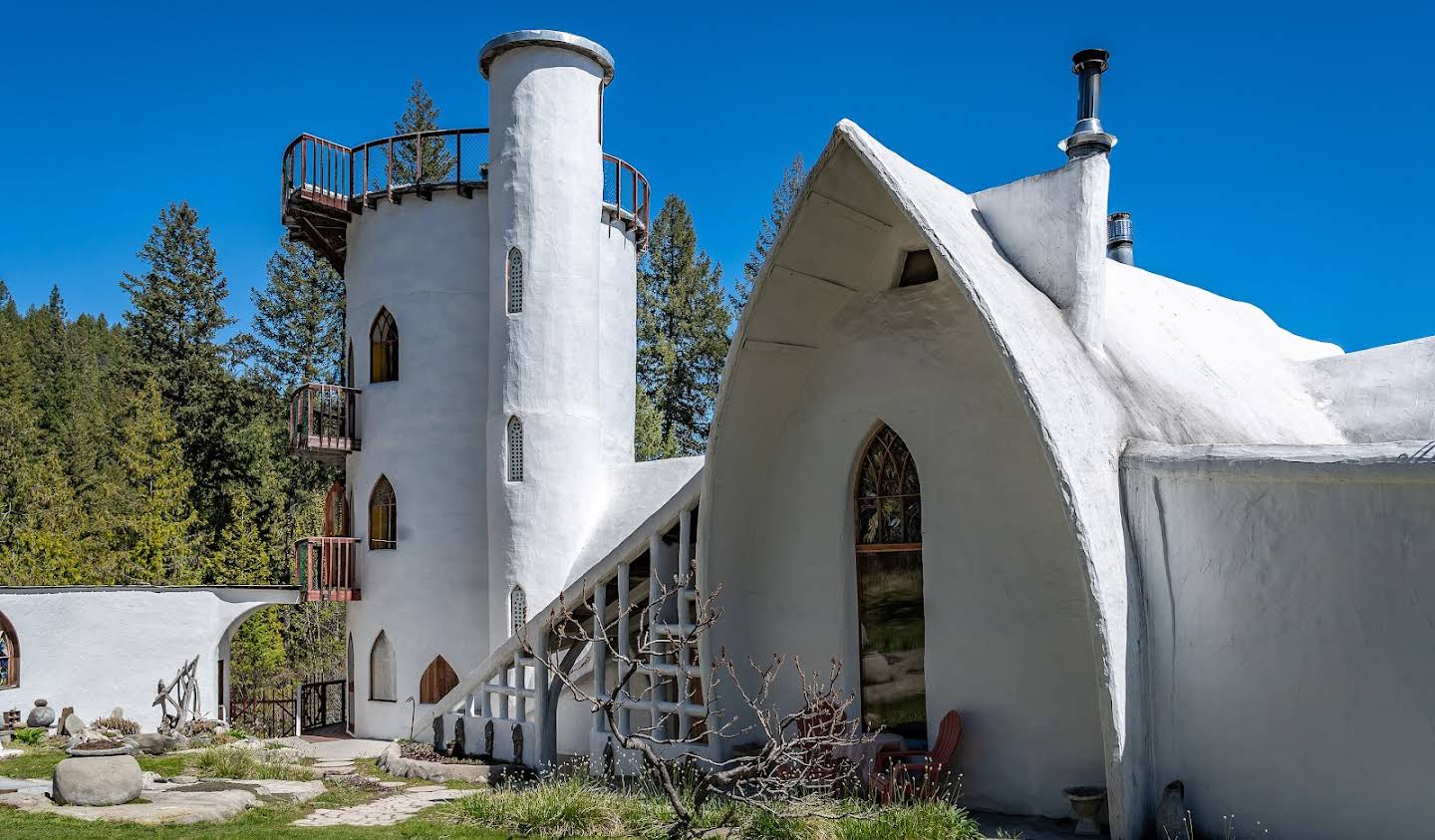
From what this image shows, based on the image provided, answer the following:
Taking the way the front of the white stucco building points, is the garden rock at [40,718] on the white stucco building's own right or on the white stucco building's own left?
on the white stucco building's own right

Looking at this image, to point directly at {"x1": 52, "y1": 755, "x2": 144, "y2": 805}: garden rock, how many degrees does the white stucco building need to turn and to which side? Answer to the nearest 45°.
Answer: approximately 45° to its right

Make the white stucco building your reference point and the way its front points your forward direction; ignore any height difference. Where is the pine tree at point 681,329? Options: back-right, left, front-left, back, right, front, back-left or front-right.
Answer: back-right

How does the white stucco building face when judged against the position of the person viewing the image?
facing the viewer and to the left of the viewer

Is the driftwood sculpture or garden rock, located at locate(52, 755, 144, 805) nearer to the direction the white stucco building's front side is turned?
the garden rock

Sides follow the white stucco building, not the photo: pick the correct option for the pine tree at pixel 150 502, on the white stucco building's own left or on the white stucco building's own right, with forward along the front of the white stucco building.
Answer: on the white stucco building's own right

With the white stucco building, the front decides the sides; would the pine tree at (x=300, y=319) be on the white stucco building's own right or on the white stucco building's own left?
on the white stucco building's own right

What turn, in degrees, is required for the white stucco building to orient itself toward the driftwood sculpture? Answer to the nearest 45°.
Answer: approximately 90° to its right

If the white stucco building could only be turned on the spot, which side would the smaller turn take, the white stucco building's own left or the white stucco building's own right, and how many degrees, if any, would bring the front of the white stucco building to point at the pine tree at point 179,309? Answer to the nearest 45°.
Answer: approximately 90° to the white stucco building's own right
